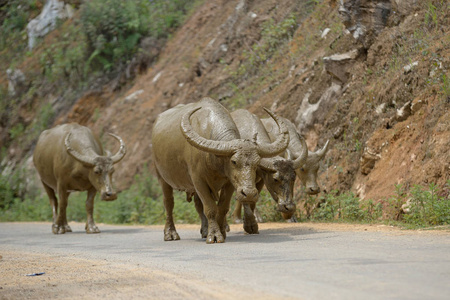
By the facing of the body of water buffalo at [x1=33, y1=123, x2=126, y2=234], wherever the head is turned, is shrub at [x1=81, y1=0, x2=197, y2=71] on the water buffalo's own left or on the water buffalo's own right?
on the water buffalo's own left

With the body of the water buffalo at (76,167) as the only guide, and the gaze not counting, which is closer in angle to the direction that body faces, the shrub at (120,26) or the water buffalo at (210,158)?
the water buffalo

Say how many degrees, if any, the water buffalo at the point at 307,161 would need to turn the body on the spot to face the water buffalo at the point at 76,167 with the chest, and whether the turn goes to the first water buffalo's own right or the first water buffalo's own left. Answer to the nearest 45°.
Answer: approximately 135° to the first water buffalo's own right

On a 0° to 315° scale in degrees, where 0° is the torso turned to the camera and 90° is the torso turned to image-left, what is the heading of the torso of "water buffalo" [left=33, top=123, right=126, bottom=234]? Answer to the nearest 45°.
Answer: approximately 315°

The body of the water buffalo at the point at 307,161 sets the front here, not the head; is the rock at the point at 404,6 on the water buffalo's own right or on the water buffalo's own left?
on the water buffalo's own left
